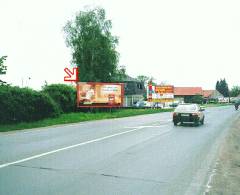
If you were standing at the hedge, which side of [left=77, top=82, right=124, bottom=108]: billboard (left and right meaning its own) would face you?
front

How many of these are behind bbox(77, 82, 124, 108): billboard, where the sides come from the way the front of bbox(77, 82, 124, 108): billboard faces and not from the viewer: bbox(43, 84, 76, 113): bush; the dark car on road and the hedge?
0

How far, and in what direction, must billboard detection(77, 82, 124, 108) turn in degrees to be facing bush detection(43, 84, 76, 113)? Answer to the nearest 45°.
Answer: approximately 45° to its right

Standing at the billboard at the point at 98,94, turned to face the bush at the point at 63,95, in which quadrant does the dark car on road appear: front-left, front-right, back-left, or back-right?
front-left

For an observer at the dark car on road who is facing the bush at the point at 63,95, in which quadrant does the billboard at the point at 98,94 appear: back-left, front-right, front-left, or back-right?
front-right

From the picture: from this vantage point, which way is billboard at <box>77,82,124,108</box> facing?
toward the camera

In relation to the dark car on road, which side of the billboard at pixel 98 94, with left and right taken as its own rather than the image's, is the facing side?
front
